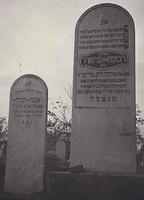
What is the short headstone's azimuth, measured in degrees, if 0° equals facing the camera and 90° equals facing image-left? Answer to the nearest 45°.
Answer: approximately 0°

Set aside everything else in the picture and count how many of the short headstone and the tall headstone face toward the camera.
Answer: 2

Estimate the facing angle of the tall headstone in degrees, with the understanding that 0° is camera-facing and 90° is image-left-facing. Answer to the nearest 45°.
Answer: approximately 0°

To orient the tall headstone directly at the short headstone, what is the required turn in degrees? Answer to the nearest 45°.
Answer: approximately 135° to its right
